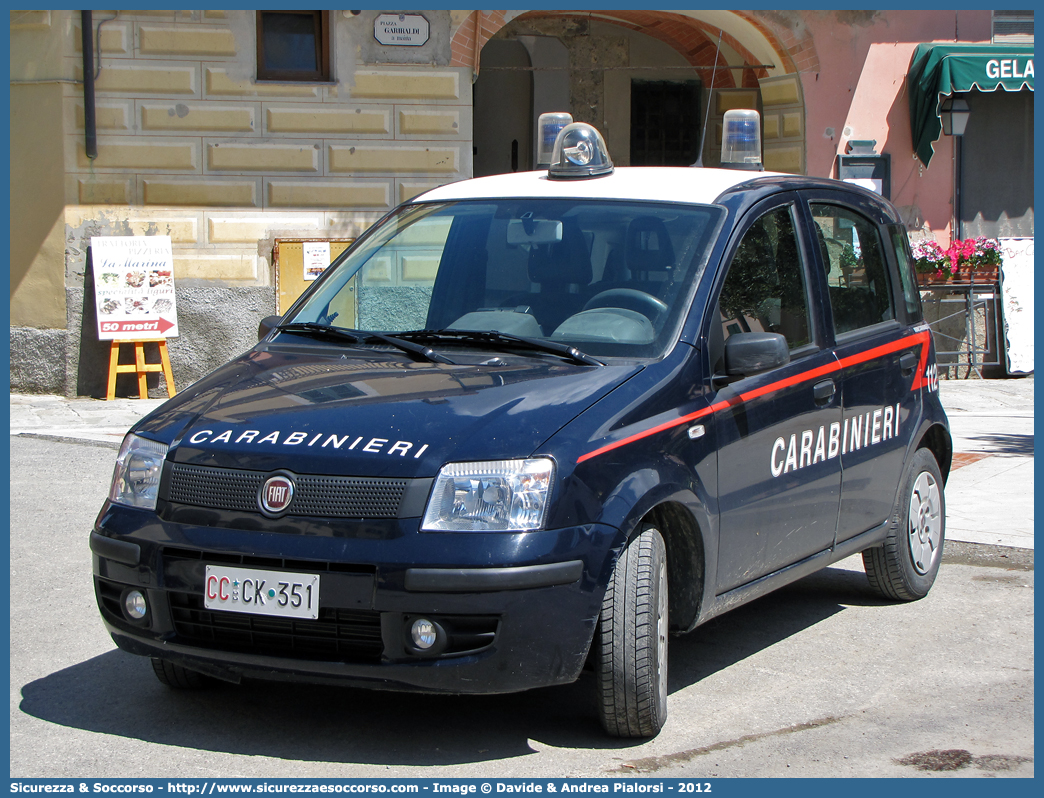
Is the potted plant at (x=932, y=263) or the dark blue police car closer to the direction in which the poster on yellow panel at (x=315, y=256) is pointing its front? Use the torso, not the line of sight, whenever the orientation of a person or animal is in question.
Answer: the dark blue police car

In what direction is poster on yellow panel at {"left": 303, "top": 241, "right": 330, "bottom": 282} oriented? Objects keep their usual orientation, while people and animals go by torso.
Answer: toward the camera

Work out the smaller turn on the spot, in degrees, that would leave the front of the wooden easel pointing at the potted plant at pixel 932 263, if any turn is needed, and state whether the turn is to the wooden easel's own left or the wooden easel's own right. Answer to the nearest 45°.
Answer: approximately 90° to the wooden easel's own left

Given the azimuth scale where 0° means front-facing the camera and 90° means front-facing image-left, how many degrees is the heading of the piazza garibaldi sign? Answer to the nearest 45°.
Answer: approximately 0°

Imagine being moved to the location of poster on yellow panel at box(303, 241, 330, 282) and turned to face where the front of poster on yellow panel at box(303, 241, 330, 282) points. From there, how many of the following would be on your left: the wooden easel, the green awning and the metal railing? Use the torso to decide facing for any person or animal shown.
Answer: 2

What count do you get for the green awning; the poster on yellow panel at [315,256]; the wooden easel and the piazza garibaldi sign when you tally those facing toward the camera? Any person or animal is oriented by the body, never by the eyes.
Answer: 4

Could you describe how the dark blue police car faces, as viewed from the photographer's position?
facing the viewer and to the left of the viewer

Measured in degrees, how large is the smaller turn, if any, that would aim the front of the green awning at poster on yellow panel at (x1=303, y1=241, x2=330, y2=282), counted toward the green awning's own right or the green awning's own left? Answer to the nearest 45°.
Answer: approximately 45° to the green awning's own right

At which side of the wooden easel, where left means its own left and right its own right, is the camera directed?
front

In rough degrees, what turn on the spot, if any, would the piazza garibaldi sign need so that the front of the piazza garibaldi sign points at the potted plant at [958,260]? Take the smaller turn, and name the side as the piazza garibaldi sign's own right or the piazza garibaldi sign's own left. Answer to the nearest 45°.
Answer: approximately 90° to the piazza garibaldi sign's own left

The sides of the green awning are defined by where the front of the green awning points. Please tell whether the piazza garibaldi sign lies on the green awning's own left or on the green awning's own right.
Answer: on the green awning's own right
